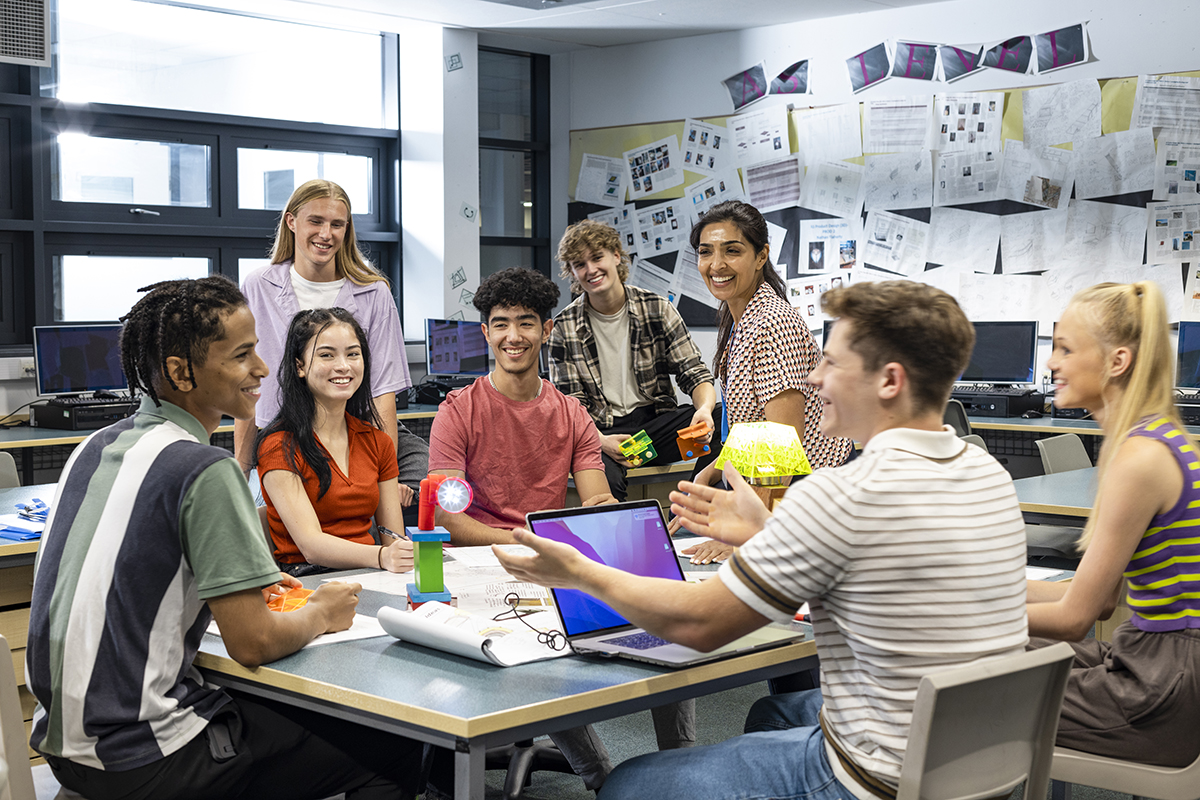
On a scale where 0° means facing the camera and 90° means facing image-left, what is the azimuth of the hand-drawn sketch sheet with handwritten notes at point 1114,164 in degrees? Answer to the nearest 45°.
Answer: approximately 0°

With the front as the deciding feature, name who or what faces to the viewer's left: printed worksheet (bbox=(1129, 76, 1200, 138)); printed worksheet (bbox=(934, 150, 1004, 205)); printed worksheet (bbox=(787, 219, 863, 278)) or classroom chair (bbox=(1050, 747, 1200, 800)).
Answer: the classroom chair

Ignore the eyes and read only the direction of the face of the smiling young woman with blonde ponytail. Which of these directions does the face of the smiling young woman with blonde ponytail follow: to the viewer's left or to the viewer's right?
to the viewer's left

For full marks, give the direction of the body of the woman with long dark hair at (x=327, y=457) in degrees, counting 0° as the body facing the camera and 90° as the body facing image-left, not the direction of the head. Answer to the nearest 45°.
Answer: approximately 315°

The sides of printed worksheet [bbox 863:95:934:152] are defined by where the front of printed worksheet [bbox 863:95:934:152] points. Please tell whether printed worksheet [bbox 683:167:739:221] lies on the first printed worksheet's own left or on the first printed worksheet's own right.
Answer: on the first printed worksheet's own right

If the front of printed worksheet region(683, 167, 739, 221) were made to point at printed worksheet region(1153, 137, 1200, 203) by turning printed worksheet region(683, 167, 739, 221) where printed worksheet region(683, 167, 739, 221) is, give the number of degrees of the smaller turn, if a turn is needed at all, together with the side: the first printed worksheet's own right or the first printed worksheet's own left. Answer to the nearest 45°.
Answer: approximately 45° to the first printed worksheet's own left

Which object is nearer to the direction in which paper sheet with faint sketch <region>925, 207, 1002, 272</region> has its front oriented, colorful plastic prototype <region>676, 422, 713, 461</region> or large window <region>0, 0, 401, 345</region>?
the colorful plastic prototype

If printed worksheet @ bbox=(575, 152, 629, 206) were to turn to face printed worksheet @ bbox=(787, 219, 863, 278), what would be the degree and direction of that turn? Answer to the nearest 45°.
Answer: approximately 45° to its left

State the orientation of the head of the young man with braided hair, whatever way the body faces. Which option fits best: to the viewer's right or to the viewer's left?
to the viewer's right

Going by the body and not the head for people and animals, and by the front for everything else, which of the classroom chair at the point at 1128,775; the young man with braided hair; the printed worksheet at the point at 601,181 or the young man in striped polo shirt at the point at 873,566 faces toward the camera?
the printed worksheet
